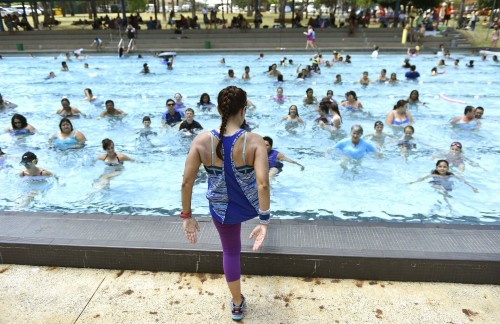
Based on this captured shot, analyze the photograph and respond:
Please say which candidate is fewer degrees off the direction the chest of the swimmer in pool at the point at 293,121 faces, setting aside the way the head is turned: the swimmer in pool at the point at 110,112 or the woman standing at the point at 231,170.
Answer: the woman standing

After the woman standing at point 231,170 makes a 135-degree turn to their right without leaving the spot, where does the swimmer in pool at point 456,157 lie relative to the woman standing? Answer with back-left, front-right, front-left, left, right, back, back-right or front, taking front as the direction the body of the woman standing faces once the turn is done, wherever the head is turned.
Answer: left

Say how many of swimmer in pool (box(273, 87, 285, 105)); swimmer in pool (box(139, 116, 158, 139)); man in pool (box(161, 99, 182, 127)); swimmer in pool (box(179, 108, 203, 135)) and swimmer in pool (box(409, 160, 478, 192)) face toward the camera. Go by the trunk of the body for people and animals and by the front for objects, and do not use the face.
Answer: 5

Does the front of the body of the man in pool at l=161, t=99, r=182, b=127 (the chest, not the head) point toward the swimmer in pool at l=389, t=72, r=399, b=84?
no

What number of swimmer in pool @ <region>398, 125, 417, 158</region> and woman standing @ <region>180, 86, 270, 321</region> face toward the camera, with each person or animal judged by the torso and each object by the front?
1

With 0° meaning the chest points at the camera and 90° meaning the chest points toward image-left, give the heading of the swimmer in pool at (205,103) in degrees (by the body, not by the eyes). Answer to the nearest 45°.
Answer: approximately 0°

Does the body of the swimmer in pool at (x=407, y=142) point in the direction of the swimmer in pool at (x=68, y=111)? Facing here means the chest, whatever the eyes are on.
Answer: no

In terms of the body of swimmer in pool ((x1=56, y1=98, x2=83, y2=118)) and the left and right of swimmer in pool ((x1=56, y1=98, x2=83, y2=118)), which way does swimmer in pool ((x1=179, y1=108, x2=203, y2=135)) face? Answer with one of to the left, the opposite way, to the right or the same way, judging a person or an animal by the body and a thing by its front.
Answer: the same way

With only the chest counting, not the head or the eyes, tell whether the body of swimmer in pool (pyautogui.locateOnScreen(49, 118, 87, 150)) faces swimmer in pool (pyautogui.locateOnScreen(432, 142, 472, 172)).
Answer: no

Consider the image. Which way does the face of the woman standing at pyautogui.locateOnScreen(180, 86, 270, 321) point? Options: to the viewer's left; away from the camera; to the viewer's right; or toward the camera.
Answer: away from the camera

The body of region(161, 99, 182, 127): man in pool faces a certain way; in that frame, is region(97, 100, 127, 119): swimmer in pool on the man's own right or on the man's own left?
on the man's own right

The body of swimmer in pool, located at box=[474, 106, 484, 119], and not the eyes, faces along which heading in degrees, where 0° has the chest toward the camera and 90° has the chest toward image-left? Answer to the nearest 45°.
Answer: approximately 45°

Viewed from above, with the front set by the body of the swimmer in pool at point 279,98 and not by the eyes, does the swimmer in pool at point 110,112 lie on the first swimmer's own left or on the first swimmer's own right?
on the first swimmer's own right

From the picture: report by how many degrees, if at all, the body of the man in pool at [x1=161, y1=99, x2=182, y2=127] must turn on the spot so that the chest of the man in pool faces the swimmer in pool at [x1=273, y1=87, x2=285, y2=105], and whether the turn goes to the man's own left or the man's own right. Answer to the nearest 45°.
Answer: approximately 135° to the man's own left

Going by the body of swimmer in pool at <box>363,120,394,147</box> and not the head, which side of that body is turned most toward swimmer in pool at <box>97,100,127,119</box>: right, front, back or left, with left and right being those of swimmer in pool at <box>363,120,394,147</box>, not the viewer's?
right

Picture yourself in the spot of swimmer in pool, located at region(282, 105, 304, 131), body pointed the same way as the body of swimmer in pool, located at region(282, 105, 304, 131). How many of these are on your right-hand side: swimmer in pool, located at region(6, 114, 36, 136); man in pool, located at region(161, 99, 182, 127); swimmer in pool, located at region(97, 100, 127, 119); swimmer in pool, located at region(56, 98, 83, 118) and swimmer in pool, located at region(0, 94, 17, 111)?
5

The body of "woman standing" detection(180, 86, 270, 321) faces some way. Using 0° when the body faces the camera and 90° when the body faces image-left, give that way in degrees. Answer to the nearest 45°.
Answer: approximately 180°

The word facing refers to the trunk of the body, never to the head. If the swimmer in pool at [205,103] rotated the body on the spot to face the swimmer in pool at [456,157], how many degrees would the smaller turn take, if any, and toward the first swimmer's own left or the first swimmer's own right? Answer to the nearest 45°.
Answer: approximately 45° to the first swimmer's own left

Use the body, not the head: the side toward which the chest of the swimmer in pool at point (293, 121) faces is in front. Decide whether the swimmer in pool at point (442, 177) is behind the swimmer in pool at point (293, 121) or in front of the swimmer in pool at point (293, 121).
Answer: in front

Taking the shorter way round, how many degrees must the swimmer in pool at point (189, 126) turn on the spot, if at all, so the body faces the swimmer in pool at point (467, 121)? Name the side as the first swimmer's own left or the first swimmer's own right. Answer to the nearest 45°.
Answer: approximately 90° to the first swimmer's own left

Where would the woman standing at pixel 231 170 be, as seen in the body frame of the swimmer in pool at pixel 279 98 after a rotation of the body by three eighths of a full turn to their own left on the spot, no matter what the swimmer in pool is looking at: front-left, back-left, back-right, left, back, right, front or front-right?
back-right

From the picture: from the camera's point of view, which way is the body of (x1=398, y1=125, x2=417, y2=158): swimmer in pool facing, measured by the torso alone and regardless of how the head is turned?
toward the camera

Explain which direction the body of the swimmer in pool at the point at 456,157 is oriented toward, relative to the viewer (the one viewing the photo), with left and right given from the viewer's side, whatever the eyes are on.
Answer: facing the viewer

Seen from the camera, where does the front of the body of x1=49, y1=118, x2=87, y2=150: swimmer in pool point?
toward the camera
